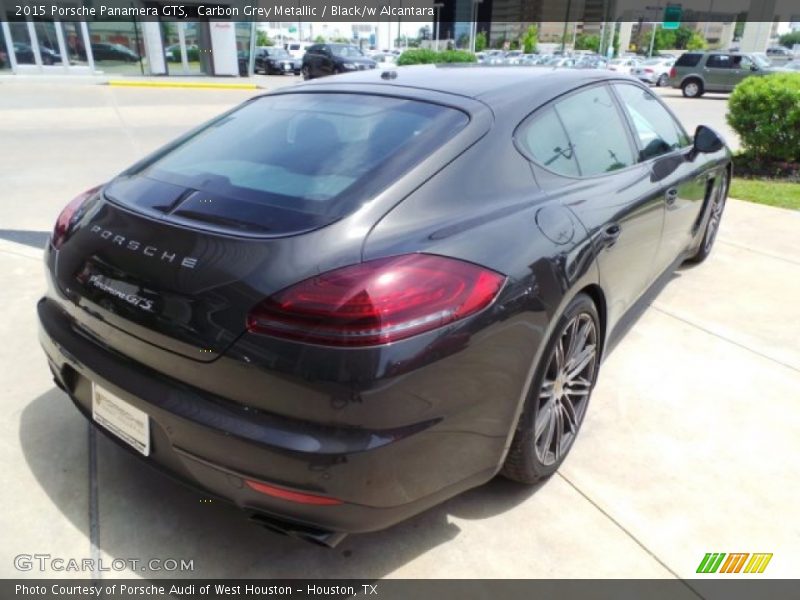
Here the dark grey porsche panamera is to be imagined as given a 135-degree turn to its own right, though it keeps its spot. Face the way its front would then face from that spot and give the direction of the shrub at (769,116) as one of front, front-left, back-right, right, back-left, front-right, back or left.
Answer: back-left

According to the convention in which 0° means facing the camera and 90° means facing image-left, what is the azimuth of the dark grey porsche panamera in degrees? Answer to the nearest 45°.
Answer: approximately 225°

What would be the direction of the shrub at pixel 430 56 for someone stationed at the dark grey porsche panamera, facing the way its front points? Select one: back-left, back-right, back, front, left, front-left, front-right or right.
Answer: front-left
